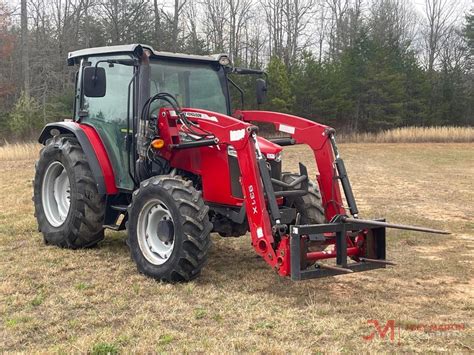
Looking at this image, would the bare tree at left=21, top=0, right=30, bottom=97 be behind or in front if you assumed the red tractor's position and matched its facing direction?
behind

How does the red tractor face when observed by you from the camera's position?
facing the viewer and to the right of the viewer
